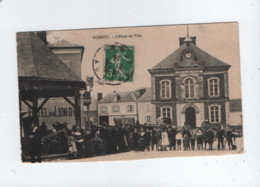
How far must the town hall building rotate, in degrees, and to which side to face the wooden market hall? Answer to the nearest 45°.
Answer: approximately 90° to its right

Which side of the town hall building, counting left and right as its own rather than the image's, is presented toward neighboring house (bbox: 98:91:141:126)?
right
